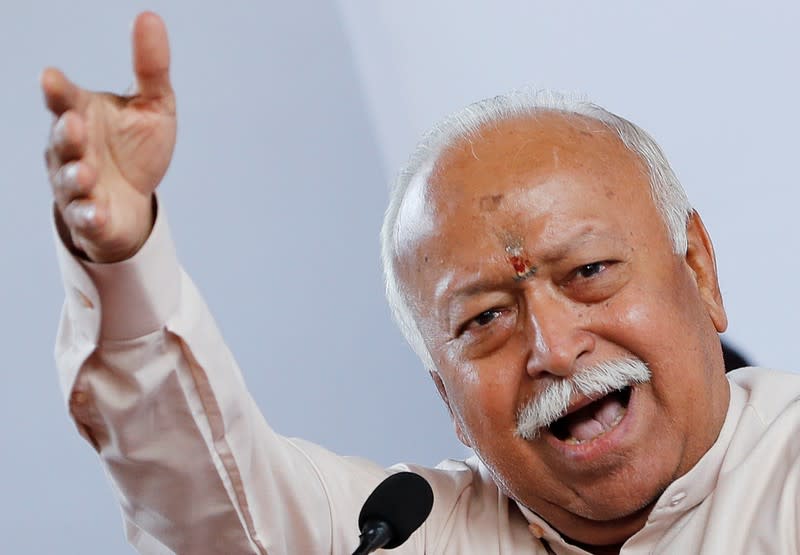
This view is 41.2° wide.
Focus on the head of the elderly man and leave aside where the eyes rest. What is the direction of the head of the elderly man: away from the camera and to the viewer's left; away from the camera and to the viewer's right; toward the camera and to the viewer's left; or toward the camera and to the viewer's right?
toward the camera and to the viewer's left

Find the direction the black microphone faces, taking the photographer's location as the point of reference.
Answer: facing away from the viewer and to the right of the viewer

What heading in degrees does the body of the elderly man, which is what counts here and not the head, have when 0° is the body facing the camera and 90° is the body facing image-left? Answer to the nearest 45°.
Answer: approximately 0°
